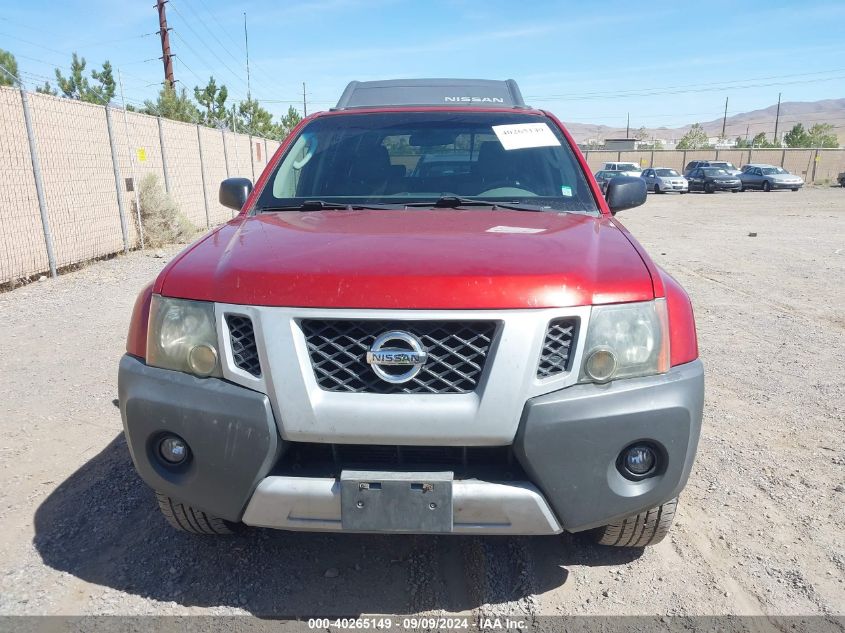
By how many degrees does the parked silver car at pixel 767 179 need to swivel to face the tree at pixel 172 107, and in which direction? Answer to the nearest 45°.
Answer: approximately 90° to its right

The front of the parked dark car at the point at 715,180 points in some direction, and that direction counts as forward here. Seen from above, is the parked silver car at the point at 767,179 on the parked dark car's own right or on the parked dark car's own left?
on the parked dark car's own left

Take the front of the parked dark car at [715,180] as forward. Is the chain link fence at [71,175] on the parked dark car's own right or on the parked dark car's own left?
on the parked dark car's own right

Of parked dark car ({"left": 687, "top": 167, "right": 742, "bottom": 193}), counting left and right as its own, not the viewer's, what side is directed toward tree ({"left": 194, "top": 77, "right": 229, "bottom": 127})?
right

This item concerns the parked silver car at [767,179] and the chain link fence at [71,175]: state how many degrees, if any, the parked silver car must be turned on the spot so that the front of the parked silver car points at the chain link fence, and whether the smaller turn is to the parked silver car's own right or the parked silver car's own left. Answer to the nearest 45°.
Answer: approximately 45° to the parked silver car's own right

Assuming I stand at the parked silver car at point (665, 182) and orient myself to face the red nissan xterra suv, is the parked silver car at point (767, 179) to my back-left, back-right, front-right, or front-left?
back-left

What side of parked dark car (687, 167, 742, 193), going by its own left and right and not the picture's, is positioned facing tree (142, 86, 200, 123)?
right

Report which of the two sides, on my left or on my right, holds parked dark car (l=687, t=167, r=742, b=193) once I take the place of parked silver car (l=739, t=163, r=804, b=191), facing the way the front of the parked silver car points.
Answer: on my right

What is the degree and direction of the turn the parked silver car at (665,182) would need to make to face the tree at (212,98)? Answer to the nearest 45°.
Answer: approximately 90° to its right

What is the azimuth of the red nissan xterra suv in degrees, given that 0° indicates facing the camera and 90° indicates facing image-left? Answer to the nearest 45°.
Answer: approximately 0°

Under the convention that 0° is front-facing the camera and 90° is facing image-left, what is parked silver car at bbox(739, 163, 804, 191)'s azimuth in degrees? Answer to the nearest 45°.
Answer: approximately 315°
